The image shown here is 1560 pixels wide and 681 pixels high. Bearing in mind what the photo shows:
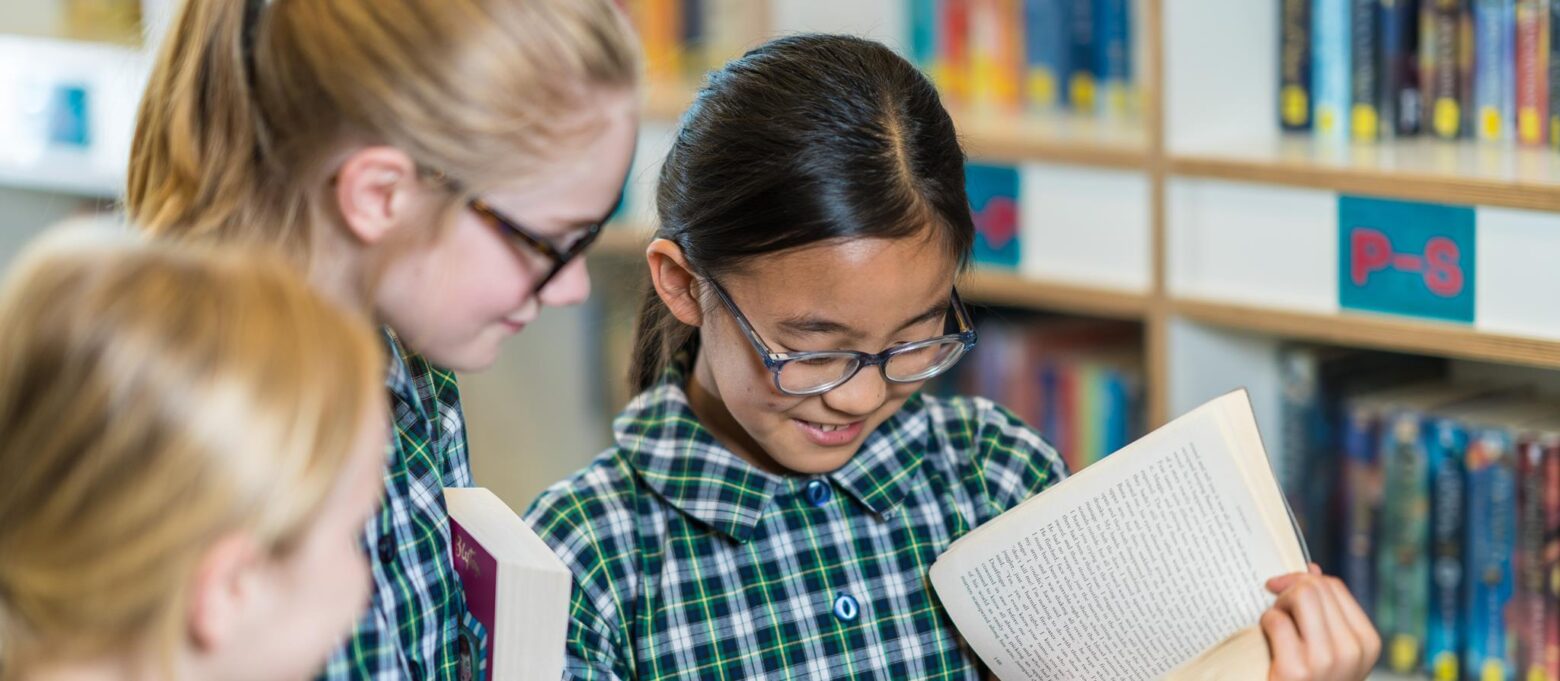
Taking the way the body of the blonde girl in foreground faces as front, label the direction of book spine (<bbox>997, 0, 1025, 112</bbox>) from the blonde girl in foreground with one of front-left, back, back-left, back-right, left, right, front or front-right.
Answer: front

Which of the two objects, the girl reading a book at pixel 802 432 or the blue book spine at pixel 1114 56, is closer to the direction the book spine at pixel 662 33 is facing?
the girl reading a book

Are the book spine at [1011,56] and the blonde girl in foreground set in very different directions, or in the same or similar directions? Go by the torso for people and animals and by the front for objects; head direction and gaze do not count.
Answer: very different directions

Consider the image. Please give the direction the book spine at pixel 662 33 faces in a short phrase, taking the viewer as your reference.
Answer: facing the viewer

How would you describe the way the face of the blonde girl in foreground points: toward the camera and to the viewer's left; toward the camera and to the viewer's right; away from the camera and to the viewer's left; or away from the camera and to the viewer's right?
away from the camera and to the viewer's right

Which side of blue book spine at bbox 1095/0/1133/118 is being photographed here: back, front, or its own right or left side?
front

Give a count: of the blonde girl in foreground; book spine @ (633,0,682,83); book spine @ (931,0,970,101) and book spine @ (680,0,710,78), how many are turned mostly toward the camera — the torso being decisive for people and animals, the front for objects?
3

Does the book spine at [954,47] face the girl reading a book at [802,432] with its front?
yes

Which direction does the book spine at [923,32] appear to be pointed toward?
toward the camera

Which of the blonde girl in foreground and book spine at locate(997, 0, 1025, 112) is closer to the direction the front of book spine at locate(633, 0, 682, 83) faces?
the blonde girl in foreground

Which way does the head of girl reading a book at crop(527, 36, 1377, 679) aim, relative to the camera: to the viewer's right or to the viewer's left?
to the viewer's right

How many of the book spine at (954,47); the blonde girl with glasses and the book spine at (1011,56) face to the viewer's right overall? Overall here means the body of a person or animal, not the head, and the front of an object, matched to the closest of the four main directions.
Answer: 1

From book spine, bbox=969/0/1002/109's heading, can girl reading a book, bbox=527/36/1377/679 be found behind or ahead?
ahead
